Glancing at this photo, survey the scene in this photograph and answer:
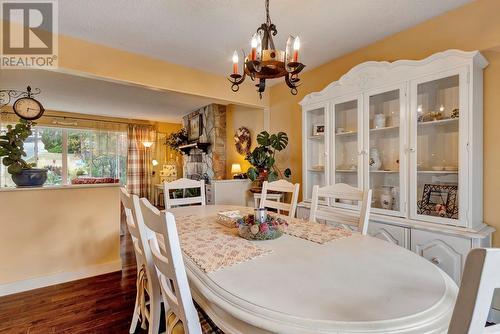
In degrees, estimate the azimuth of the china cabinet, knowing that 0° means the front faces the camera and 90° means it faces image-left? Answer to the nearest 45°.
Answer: approximately 45°

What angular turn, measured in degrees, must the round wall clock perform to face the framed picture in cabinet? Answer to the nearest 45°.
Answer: approximately 45° to its left

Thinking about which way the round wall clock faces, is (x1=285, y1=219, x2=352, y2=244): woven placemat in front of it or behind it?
in front

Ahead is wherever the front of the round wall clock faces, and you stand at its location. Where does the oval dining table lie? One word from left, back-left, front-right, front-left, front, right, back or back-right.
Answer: front

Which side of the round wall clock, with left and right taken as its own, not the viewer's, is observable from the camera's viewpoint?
front

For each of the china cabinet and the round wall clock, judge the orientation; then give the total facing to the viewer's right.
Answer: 0

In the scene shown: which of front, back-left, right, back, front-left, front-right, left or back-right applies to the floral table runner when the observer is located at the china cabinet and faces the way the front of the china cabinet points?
front

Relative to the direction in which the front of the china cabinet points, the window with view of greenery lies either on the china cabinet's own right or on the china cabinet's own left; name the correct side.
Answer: on the china cabinet's own right

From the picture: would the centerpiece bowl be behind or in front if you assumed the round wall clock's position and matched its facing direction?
in front
